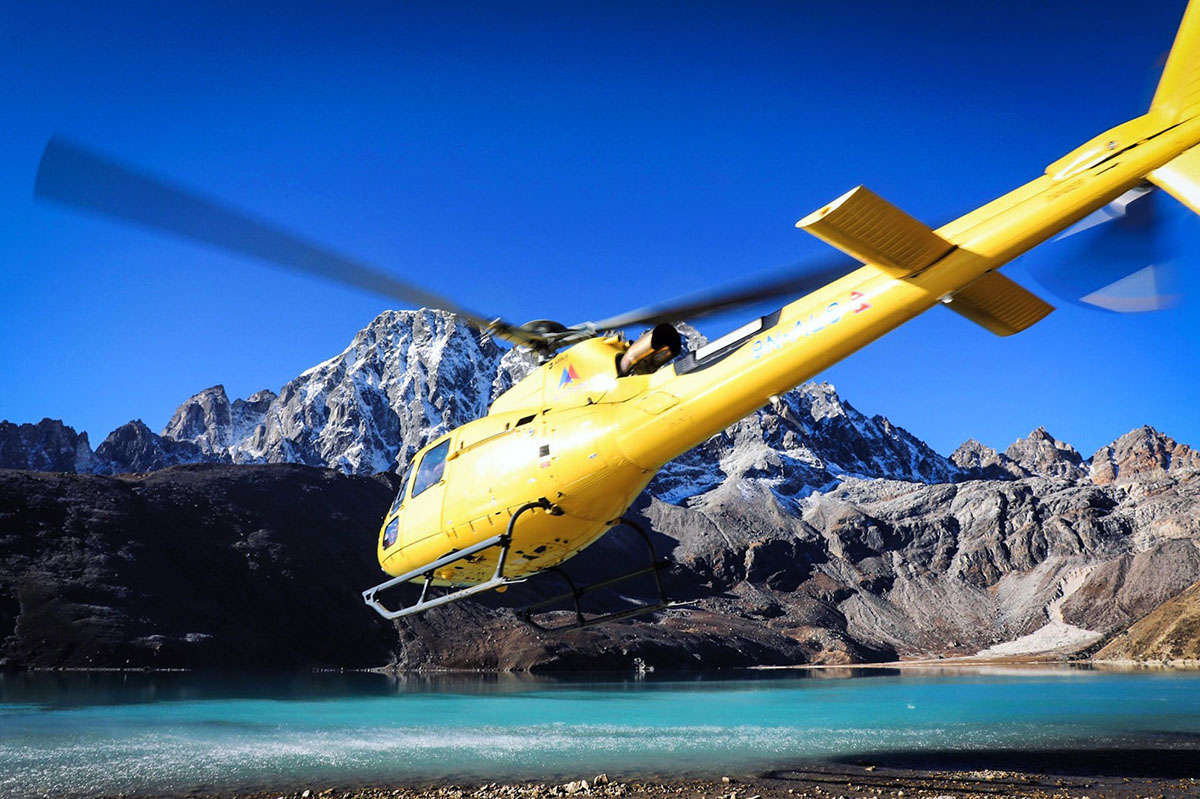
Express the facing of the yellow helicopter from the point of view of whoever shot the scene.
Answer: facing away from the viewer and to the left of the viewer
